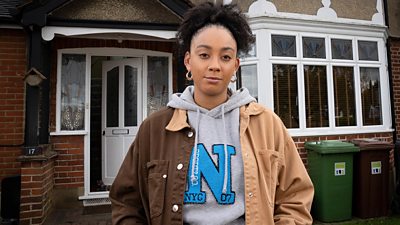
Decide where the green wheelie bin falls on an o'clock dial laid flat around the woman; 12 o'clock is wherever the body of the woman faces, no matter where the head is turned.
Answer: The green wheelie bin is roughly at 7 o'clock from the woman.

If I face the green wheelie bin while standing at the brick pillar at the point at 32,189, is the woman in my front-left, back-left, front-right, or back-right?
front-right

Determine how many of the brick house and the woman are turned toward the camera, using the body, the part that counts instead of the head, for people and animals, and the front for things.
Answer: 2

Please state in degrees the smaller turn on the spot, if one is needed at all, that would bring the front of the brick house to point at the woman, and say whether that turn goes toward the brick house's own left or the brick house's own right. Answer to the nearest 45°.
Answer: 0° — it already faces them

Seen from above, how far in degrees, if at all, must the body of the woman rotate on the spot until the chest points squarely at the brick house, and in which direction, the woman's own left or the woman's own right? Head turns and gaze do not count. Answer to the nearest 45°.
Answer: approximately 180°

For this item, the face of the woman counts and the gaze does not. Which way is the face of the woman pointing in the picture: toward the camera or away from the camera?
toward the camera

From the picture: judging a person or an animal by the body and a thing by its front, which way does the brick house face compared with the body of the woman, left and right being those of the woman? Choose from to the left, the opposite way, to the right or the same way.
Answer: the same way

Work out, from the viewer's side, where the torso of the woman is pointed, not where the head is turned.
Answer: toward the camera

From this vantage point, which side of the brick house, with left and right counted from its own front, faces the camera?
front

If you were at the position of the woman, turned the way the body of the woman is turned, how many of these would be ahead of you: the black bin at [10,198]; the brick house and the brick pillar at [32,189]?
0

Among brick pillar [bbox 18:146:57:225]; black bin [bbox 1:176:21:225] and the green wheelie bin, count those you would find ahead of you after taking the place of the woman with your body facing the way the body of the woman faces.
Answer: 0
